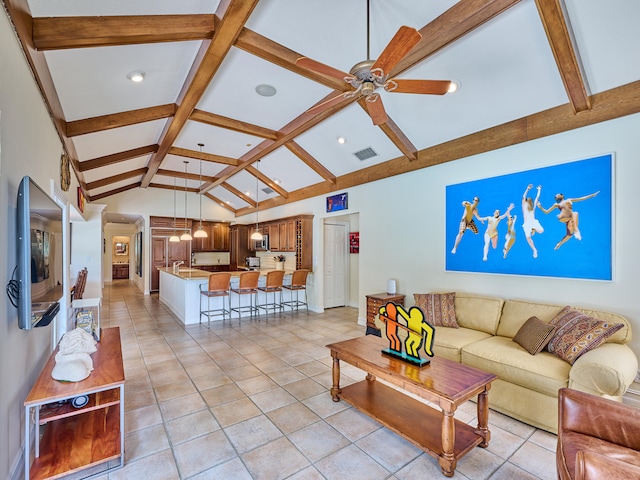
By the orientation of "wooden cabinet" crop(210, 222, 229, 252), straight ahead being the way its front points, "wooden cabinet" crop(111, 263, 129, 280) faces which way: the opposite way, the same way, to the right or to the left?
the same way

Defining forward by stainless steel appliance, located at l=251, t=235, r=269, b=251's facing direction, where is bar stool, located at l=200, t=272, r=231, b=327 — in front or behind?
in front

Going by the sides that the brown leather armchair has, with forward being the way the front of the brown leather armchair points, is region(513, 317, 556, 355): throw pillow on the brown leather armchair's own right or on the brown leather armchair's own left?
on the brown leather armchair's own right

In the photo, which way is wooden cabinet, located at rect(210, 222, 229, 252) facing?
toward the camera

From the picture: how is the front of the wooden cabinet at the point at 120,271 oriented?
toward the camera

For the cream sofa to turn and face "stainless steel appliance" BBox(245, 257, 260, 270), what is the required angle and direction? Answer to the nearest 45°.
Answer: approximately 90° to its right

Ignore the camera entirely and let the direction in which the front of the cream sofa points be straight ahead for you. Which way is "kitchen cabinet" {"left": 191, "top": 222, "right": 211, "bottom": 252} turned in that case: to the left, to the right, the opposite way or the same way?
to the left

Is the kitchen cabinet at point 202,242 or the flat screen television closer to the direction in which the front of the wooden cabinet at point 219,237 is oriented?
the flat screen television

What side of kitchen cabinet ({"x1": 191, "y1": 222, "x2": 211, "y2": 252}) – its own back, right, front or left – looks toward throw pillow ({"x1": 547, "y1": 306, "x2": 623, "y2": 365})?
front

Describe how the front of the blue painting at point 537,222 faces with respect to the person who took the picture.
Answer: facing the viewer and to the left of the viewer

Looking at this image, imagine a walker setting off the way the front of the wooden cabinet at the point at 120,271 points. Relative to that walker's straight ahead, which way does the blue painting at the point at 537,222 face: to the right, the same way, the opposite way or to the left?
to the right

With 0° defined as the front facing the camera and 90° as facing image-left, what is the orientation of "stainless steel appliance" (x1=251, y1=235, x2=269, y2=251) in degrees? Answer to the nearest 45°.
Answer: approximately 45°

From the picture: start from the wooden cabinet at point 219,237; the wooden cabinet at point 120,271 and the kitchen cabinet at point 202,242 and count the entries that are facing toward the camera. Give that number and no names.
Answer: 3

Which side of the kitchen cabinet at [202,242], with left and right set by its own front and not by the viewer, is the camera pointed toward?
front

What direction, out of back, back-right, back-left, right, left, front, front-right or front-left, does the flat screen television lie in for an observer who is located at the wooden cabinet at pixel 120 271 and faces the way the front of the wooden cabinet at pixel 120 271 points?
front

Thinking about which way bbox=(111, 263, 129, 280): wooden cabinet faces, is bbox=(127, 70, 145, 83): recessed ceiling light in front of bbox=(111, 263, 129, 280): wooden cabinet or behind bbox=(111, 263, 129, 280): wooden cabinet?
in front

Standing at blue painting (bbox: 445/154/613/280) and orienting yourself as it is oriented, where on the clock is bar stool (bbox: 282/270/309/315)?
The bar stool is roughly at 2 o'clock from the blue painting.
